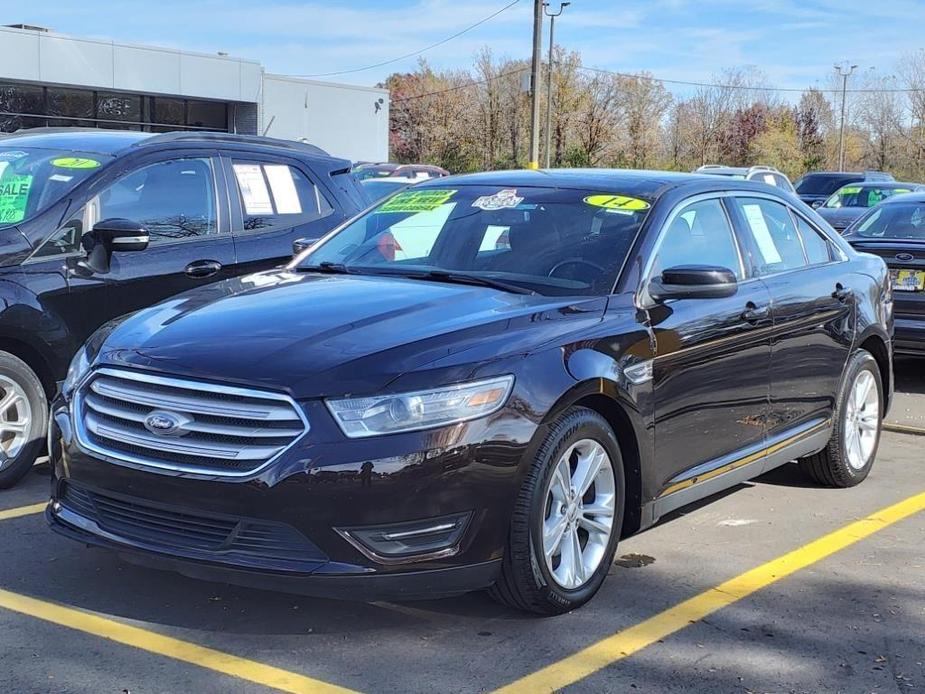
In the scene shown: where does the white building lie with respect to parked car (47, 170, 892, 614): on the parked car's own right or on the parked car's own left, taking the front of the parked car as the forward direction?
on the parked car's own right

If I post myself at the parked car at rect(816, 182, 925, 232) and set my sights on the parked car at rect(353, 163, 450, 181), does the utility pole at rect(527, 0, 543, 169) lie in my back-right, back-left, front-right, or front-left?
front-right

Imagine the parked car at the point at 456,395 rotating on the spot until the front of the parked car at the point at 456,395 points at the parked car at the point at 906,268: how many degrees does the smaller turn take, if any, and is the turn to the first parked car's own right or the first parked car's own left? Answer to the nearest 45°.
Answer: approximately 180°

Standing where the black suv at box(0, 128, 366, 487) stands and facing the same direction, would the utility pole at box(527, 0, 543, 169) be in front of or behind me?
behind

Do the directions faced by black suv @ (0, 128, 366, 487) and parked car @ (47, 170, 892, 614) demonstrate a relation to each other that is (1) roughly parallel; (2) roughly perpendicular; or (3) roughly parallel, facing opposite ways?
roughly parallel

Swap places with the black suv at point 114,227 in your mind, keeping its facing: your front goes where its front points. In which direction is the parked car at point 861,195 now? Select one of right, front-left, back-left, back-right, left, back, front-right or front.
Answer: back

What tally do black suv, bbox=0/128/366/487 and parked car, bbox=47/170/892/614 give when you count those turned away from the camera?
0

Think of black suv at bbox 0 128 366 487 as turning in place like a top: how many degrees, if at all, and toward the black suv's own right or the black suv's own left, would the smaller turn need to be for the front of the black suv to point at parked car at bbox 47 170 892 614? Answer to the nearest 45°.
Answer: approximately 90° to the black suv's own left

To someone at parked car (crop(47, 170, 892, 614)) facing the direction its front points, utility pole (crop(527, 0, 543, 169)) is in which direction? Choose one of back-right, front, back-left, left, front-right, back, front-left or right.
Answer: back-right

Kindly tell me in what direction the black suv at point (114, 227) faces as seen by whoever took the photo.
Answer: facing the viewer and to the left of the viewer
